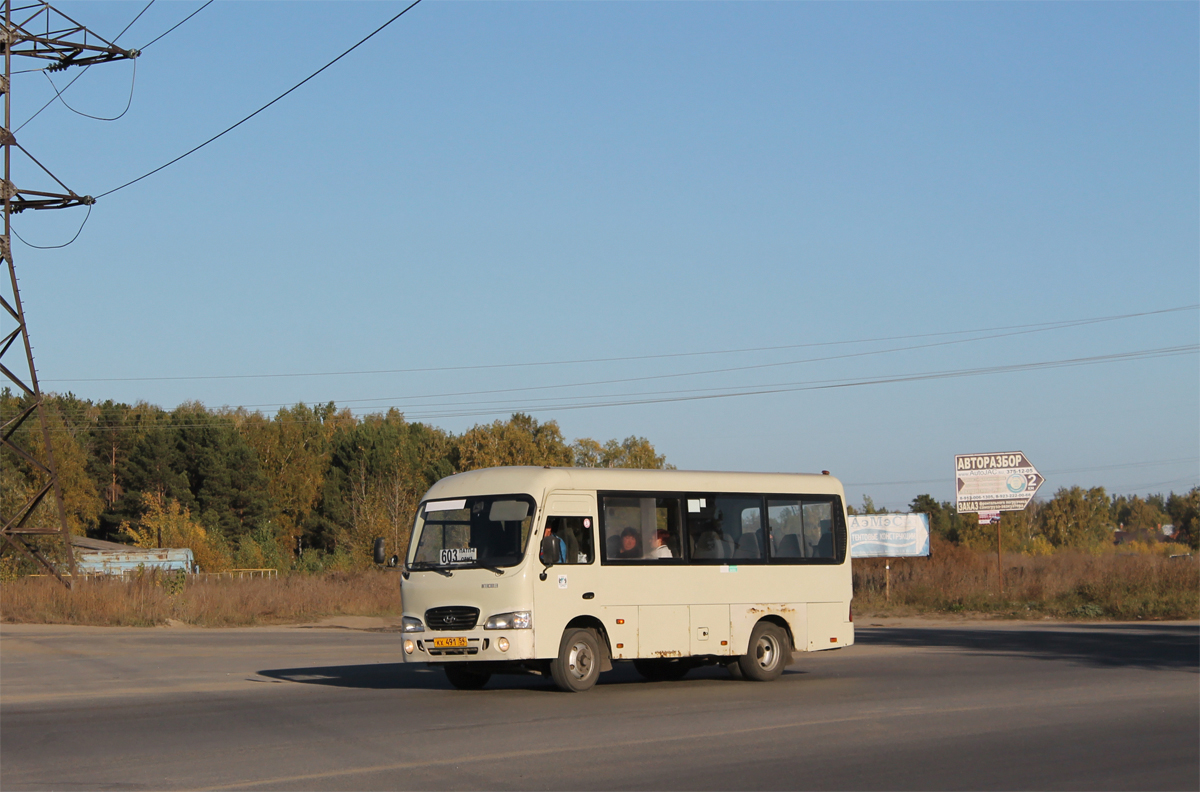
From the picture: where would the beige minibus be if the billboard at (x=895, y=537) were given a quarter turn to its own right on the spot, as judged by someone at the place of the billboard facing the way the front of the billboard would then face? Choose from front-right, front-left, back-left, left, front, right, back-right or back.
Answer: left

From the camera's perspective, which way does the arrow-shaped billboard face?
toward the camera

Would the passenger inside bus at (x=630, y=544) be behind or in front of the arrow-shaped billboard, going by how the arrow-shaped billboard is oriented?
in front

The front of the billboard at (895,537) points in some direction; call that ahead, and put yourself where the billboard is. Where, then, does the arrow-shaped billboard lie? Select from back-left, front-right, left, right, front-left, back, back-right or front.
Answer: left

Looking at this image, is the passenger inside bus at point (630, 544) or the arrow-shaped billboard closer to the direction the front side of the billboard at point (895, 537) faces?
the passenger inside bus

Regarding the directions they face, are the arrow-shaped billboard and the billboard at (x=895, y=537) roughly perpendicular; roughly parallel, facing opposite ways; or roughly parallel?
roughly parallel

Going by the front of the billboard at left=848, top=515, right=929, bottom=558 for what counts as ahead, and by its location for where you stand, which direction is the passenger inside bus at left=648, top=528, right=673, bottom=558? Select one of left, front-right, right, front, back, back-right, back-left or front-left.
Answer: front

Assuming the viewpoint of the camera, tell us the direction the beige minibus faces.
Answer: facing the viewer and to the left of the viewer

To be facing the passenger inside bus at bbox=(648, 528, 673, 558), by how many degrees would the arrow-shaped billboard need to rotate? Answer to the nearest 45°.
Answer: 0° — it already faces them

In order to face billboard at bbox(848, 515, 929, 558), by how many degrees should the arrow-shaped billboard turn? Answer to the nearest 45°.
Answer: approximately 90° to its right

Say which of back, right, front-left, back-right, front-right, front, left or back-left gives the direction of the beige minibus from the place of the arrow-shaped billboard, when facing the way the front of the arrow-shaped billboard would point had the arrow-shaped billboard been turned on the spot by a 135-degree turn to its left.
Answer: back-right

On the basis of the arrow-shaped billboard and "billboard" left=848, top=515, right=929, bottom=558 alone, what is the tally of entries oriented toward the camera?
2
